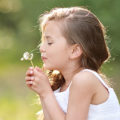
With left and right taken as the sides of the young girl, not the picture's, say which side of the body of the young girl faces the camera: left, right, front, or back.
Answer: left

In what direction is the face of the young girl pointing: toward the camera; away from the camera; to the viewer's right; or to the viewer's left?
to the viewer's left
